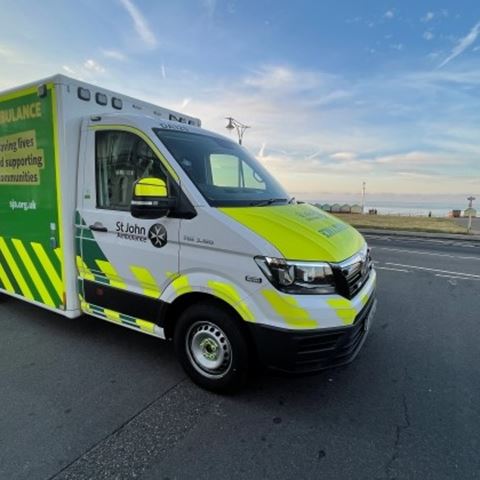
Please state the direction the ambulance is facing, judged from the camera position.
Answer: facing the viewer and to the right of the viewer

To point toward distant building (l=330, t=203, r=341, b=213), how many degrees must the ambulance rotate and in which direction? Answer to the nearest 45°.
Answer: approximately 90° to its left

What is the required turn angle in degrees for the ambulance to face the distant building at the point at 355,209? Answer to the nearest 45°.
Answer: approximately 90° to its left

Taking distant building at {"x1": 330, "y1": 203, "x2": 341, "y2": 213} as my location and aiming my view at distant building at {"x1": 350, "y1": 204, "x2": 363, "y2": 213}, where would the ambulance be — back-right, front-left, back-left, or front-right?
back-right
